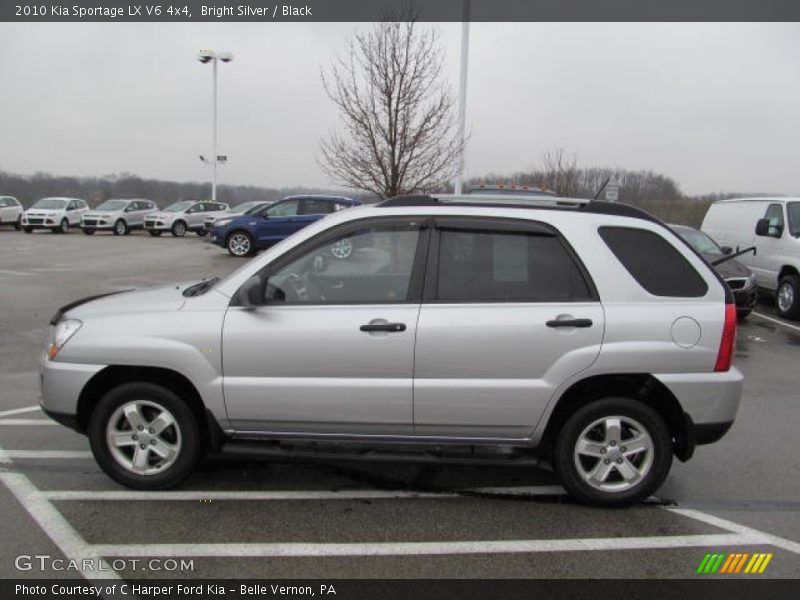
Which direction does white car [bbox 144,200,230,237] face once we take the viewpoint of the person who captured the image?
facing the viewer and to the left of the viewer

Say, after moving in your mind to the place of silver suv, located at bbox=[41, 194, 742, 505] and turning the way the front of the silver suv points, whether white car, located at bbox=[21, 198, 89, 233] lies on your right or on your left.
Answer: on your right

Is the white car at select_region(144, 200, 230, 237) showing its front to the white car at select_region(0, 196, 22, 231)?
no

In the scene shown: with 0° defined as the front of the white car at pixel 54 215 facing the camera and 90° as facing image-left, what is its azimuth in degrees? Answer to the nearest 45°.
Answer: approximately 45°

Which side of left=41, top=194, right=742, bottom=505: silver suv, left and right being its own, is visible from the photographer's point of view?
left

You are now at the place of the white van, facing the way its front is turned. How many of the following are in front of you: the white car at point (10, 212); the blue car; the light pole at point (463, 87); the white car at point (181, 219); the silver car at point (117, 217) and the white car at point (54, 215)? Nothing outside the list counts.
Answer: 0

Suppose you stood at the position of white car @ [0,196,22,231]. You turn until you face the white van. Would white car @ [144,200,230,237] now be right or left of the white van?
left

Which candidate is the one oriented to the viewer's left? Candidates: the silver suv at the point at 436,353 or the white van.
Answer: the silver suv

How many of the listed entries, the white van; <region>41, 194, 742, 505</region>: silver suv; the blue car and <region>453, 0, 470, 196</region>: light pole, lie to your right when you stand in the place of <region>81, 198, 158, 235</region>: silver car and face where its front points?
0

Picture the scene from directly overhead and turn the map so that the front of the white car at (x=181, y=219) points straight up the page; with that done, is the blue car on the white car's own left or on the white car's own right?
on the white car's own left

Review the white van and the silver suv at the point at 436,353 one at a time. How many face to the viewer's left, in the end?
1

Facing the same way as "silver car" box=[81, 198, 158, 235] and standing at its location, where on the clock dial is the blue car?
The blue car is roughly at 10 o'clock from the silver car.

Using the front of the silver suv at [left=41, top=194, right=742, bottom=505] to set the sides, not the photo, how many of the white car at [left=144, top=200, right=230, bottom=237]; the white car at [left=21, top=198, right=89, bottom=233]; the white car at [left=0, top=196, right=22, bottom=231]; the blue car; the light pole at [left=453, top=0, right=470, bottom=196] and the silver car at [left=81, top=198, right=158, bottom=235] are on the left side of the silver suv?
0

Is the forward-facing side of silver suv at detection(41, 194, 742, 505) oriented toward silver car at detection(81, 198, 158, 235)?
no

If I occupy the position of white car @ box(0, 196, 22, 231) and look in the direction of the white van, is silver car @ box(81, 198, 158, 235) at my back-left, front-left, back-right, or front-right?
front-left

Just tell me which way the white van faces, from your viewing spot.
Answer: facing the viewer and to the right of the viewer

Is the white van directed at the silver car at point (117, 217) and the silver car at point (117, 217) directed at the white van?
no
